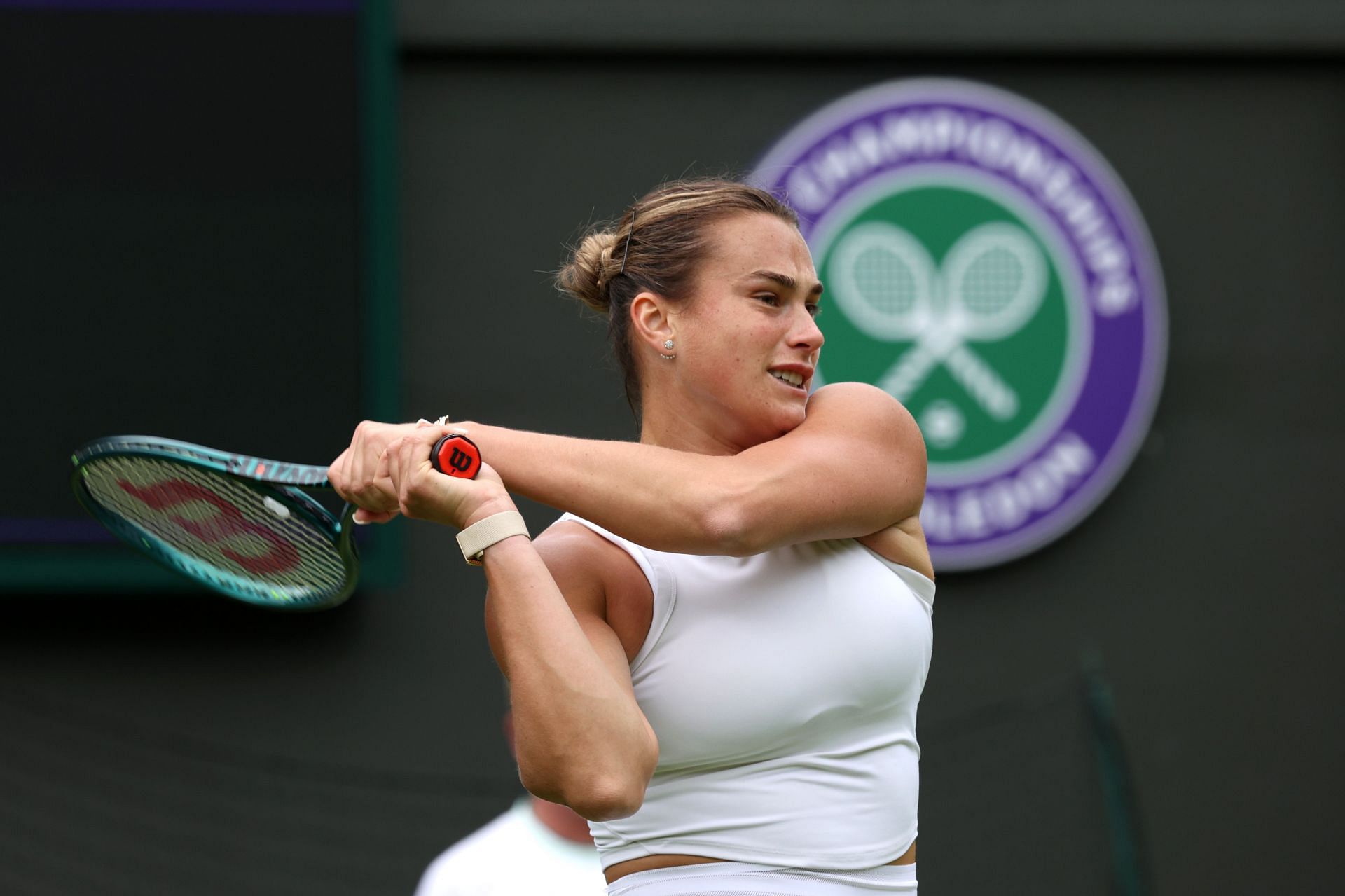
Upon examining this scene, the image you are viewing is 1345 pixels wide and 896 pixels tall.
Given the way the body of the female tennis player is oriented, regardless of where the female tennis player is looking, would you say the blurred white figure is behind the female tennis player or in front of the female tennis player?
behind

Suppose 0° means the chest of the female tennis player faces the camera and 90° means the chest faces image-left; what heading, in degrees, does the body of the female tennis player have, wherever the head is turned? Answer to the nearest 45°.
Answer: approximately 315°
